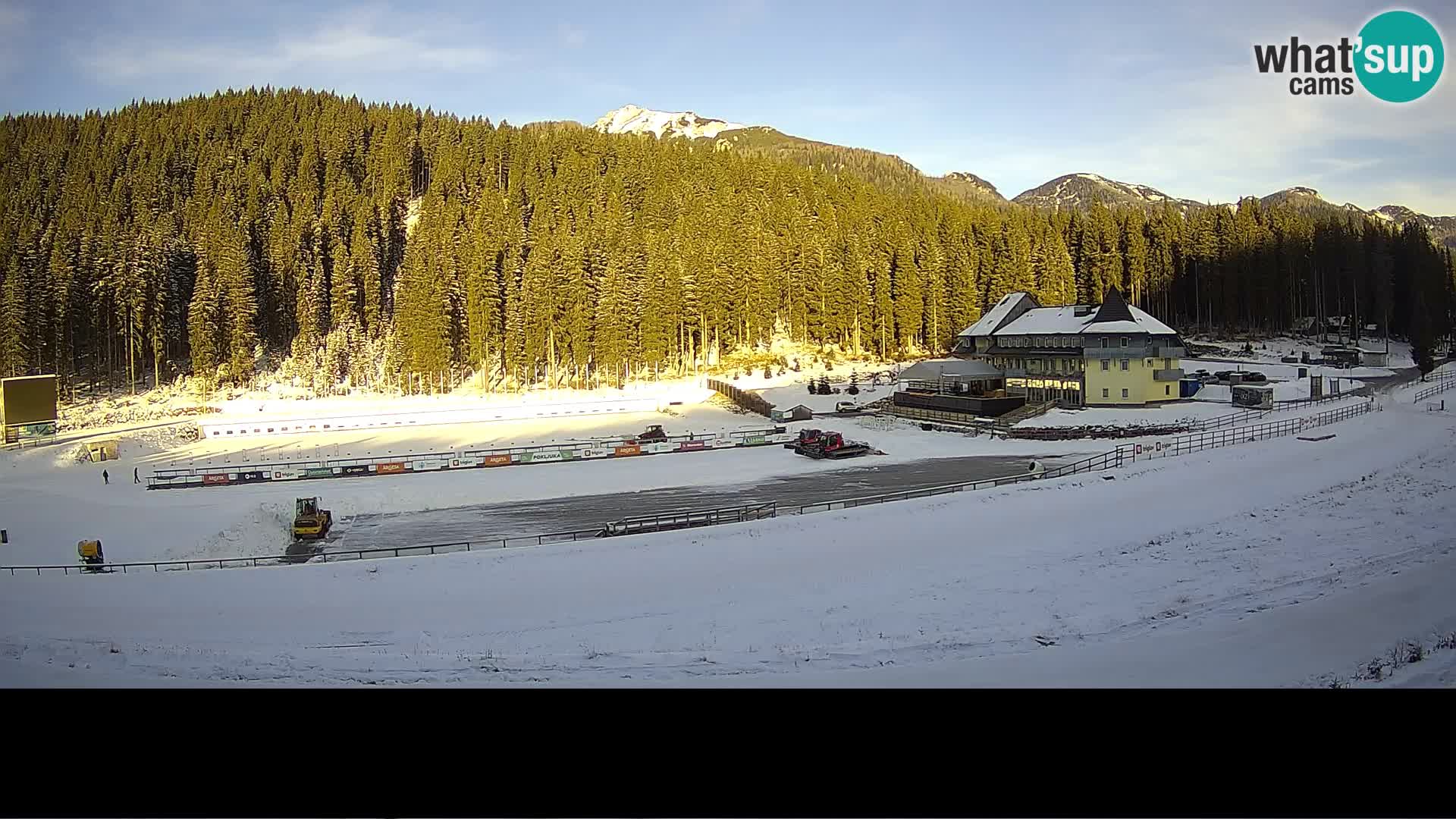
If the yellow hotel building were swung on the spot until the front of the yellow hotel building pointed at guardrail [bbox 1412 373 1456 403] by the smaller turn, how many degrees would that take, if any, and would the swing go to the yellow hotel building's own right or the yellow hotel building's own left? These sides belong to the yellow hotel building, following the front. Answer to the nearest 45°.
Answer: approximately 135° to the yellow hotel building's own left

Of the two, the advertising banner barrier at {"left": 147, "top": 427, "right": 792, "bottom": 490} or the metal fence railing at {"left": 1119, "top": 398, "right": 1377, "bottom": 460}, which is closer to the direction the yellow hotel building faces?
the advertising banner barrier

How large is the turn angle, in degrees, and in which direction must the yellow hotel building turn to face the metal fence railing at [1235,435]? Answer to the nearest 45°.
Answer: approximately 45° to its left

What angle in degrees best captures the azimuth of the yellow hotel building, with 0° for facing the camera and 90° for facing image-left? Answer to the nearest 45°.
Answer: approximately 45°
